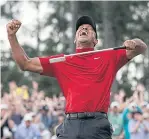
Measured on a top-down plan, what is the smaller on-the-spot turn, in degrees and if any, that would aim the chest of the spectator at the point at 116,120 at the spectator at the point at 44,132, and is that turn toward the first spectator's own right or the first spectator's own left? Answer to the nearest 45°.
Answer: approximately 90° to the first spectator's own right

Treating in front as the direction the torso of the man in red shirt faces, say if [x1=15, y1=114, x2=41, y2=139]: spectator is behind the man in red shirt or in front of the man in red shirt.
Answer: behind

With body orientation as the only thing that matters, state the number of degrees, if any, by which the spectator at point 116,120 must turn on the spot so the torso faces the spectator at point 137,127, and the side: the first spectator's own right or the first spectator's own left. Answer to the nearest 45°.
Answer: approximately 45° to the first spectator's own left

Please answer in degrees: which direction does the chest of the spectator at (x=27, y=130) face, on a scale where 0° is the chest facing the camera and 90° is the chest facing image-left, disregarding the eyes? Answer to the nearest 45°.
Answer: approximately 0°

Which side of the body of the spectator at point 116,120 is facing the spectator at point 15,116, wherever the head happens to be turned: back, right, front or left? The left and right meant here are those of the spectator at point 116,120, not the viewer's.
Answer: right

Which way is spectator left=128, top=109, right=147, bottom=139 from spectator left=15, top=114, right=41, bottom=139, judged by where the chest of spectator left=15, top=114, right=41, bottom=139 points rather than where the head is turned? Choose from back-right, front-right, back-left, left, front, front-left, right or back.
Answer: left

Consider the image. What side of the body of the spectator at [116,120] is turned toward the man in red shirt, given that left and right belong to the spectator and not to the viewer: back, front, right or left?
front
